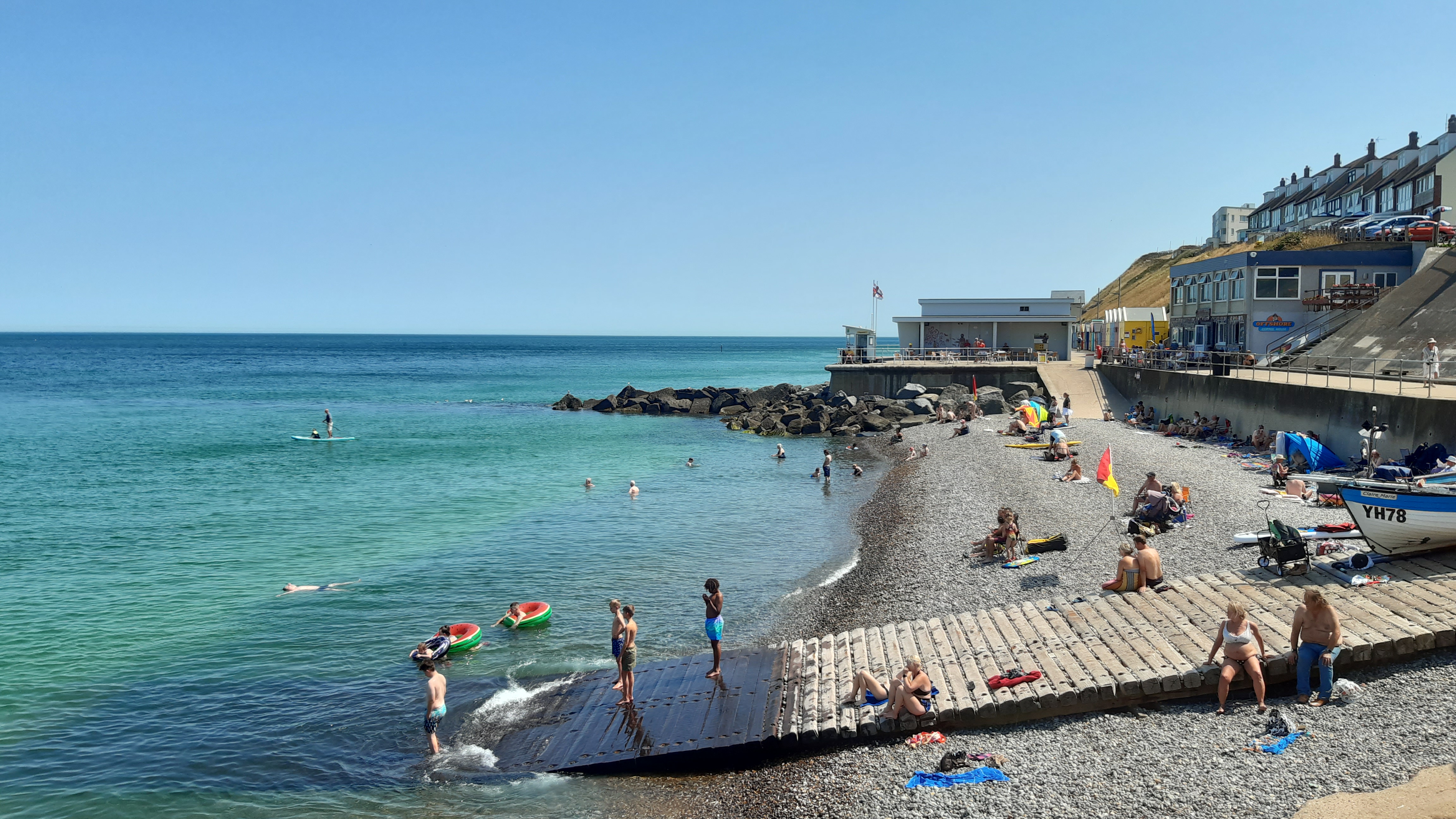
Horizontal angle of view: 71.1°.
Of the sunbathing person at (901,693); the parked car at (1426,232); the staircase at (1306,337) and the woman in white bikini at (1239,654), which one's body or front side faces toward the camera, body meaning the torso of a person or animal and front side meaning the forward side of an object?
the woman in white bikini

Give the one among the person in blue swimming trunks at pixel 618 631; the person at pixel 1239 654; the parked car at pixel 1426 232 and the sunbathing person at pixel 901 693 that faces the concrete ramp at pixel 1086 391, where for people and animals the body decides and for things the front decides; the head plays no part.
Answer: the parked car

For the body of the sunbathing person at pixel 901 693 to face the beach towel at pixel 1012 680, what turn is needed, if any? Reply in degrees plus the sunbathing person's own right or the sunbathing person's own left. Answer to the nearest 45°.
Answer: approximately 180°

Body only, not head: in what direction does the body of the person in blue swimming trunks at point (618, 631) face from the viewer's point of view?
to the viewer's left

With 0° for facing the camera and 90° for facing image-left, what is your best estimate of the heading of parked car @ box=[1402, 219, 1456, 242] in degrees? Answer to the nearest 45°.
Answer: approximately 90°

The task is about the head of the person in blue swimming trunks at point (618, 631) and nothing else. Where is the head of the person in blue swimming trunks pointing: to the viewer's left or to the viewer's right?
to the viewer's left

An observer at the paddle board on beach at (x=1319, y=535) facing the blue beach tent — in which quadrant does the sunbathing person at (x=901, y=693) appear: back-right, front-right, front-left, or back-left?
back-left

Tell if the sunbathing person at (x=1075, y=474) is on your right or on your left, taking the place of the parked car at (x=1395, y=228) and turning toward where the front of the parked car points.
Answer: on your left

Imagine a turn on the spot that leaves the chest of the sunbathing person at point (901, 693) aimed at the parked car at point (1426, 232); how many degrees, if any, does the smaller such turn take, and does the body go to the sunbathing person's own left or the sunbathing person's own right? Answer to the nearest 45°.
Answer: approximately 135° to the sunbathing person's own right

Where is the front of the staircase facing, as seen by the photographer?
facing to the left of the viewer

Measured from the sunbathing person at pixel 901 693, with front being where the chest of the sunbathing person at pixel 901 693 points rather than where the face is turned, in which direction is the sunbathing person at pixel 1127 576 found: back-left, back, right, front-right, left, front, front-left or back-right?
back-right

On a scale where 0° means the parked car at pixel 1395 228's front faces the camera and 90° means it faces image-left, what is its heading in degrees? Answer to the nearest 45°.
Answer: approximately 90°

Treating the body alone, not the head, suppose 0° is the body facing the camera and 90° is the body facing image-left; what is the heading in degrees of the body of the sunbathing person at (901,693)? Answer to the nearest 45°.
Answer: approximately 90°
